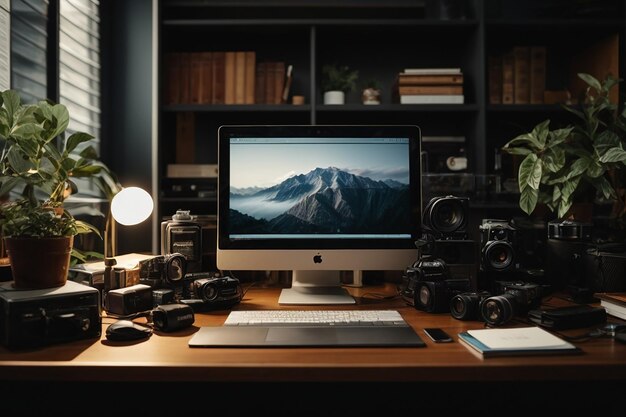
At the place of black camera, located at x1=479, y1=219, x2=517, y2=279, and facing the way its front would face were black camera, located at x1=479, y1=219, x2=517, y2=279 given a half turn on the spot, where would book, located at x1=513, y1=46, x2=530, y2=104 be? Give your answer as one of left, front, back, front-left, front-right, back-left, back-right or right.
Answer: front

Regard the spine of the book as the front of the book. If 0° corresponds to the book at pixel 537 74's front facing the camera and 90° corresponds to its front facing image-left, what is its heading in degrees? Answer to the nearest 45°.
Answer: approximately 0°

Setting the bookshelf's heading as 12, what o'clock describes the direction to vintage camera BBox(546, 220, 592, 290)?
The vintage camera is roughly at 11 o'clock from the bookshelf.

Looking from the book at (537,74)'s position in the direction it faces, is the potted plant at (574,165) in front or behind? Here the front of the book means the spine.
in front

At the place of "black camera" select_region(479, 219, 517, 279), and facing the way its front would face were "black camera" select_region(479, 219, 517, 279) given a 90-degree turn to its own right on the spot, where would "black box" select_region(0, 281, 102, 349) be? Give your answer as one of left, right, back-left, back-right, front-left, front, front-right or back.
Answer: front-left
